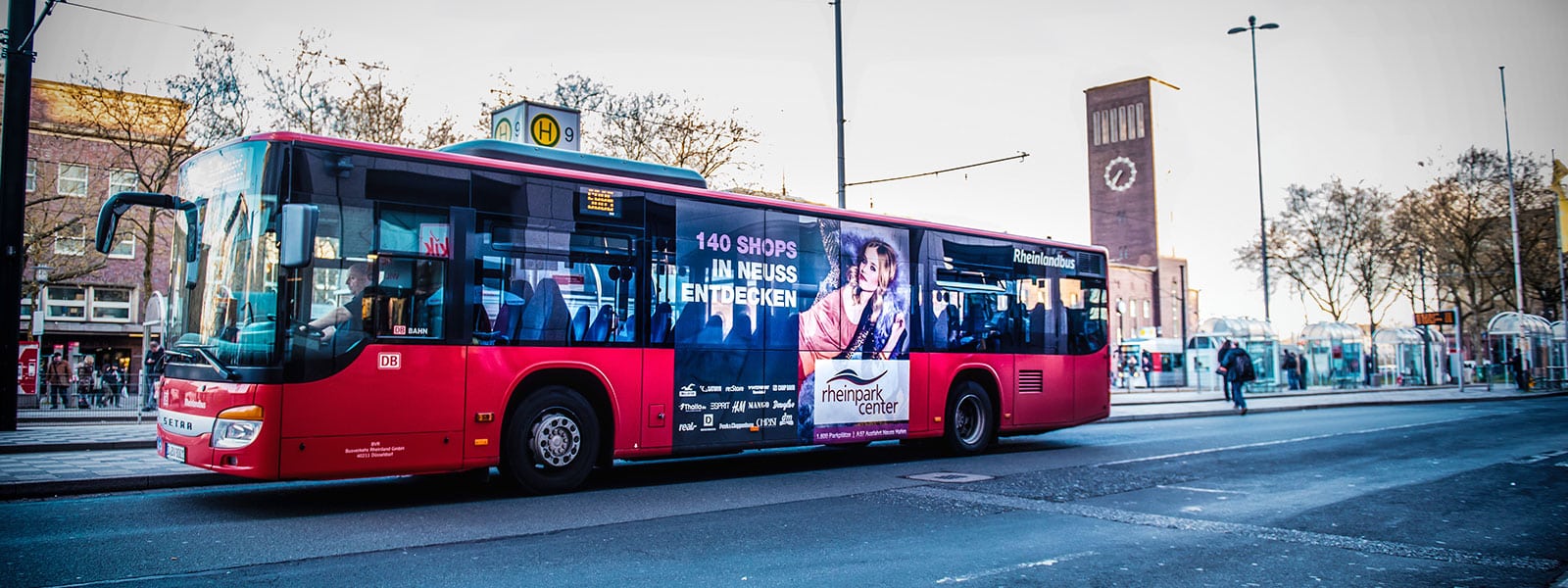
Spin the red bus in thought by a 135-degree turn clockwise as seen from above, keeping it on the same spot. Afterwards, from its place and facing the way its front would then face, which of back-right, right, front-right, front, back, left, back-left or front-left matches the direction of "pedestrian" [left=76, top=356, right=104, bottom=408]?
front-left

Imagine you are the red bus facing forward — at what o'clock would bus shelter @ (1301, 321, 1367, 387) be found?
The bus shelter is roughly at 6 o'clock from the red bus.

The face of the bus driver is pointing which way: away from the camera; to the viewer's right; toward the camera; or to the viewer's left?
to the viewer's left

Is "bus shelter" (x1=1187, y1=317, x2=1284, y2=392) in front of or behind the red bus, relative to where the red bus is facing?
behind

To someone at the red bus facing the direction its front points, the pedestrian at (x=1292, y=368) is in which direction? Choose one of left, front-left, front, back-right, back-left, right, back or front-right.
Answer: back

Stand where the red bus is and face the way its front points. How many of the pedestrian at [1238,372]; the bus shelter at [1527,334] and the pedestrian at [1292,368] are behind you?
3

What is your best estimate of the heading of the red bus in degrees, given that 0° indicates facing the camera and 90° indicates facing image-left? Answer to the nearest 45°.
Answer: approximately 45°

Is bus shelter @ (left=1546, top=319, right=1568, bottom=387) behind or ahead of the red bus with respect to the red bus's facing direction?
behind

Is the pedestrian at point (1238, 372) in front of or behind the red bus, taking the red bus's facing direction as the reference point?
behind

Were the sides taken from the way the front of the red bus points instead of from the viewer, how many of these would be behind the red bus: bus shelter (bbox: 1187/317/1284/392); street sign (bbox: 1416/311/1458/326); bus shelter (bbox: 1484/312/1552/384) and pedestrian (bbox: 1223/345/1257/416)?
4

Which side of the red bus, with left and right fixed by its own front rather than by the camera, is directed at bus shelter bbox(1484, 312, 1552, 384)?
back

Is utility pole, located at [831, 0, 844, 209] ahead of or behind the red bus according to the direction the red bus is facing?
behind

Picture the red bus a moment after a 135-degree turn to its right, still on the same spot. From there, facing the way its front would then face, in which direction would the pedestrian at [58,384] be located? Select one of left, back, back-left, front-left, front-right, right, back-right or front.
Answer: front-left
